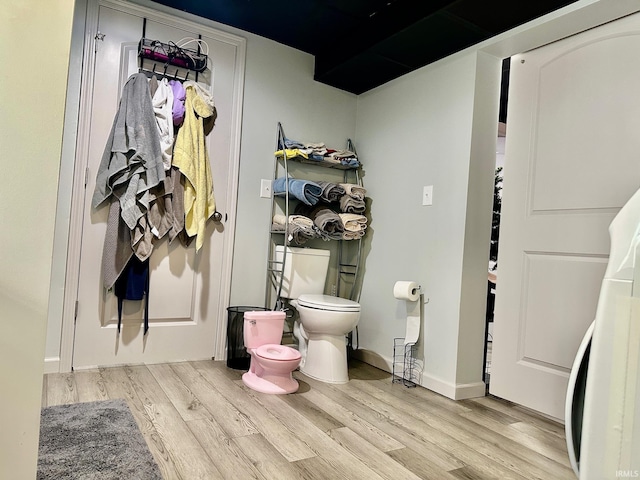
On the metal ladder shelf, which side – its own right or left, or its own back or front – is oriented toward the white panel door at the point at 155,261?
right

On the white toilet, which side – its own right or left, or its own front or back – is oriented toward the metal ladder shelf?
back

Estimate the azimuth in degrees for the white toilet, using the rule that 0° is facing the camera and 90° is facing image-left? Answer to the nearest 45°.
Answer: approximately 315°

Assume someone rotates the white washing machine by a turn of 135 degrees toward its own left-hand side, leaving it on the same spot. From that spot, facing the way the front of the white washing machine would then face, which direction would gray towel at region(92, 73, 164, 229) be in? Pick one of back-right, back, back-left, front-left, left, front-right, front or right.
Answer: back-right

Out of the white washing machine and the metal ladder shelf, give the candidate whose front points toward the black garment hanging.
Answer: the white washing machine

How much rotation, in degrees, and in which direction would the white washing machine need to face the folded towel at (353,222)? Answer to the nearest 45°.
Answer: approximately 45° to its right

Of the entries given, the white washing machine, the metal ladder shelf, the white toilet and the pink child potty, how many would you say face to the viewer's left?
1

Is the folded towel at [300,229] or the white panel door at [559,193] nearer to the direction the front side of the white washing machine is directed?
the folded towel

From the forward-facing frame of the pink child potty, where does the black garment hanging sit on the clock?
The black garment hanging is roughly at 5 o'clock from the pink child potty.

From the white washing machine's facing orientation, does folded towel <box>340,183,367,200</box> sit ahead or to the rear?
ahead

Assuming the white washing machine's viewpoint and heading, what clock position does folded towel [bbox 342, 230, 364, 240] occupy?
The folded towel is roughly at 1 o'clock from the white washing machine.

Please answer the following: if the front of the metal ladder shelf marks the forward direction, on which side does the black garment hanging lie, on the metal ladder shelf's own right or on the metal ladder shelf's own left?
on the metal ladder shelf's own right

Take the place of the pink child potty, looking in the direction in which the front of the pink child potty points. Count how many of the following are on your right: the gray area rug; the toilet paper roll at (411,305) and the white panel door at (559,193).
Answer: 1

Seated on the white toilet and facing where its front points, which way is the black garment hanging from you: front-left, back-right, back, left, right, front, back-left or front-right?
back-right

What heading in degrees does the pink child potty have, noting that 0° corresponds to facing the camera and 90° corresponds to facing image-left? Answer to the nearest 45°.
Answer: approximately 315°

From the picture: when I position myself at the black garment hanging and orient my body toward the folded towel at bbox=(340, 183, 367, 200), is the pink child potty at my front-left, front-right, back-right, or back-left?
front-right
